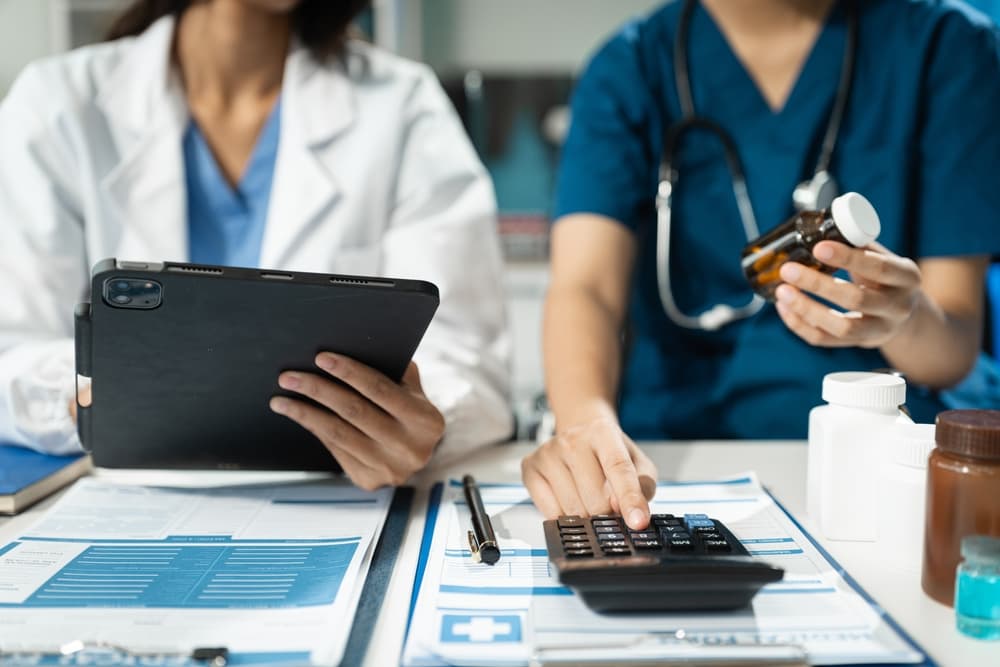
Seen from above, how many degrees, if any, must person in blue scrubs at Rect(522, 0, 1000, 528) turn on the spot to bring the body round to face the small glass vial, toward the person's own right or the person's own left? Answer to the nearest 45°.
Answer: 0° — they already face it

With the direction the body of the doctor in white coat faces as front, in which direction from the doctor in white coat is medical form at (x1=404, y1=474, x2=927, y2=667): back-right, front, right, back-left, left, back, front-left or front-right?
front

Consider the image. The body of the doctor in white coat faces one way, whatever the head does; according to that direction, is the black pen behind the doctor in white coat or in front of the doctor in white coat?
in front

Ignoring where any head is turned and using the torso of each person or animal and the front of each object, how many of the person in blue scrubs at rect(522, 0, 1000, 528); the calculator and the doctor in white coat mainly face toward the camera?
2

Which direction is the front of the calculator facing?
away from the camera

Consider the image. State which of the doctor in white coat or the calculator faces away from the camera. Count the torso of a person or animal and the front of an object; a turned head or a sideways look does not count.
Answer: the calculator

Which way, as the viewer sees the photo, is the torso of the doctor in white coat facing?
toward the camera

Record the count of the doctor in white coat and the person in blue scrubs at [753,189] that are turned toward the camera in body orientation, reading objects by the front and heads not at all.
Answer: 2

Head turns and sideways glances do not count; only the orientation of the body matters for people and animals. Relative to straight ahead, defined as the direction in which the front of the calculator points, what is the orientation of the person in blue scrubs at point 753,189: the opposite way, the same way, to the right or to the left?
the opposite way
